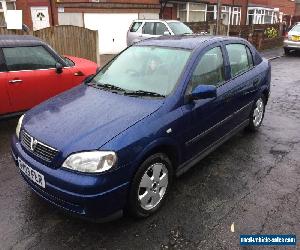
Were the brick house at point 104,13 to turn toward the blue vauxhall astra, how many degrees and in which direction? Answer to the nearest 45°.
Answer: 0° — it already faces it

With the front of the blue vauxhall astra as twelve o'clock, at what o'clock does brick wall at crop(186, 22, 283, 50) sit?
The brick wall is roughly at 5 o'clock from the blue vauxhall astra.

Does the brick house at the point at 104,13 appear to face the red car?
yes

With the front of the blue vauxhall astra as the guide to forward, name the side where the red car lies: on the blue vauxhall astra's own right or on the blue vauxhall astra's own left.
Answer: on the blue vauxhall astra's own right

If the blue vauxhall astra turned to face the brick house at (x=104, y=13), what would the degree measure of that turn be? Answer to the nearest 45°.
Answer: approximately 135° to its right

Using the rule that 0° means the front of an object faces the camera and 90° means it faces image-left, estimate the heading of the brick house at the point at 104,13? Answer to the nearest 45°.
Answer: approximately 0°

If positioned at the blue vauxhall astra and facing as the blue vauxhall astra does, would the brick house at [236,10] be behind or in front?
behind

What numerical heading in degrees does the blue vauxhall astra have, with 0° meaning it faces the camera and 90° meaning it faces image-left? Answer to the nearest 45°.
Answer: approximately 45°

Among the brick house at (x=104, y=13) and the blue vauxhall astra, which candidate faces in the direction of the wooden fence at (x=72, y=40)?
the brick house
